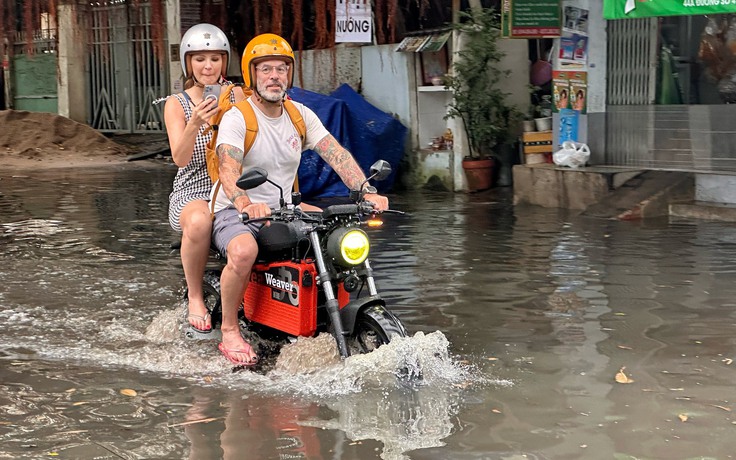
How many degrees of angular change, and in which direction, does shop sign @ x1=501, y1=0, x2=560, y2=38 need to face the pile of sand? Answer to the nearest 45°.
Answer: approximately 135° to its right

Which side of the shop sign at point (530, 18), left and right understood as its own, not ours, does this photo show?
front

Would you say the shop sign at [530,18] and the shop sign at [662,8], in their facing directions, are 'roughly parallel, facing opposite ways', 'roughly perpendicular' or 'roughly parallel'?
roughly parallel

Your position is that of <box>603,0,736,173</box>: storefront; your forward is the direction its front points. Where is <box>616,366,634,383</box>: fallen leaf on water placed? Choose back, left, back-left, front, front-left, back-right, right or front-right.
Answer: front

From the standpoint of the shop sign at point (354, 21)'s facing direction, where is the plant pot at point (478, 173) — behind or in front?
in front

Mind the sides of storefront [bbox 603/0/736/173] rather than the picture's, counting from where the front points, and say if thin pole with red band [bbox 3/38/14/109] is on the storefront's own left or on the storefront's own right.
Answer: on the storefront's own right

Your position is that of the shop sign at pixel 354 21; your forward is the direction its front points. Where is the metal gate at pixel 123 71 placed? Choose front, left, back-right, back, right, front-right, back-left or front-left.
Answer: back-right

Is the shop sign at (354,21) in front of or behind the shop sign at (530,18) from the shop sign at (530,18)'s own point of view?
behind

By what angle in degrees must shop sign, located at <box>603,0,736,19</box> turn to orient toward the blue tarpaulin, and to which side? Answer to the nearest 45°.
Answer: approximately 135° to its right

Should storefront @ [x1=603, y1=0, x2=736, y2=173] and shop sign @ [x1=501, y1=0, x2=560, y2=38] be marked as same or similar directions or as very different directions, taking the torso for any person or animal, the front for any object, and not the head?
same or similar directions

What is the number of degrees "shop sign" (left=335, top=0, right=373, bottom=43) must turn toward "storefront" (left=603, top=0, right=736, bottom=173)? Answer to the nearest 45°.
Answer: approximately 45° to its left

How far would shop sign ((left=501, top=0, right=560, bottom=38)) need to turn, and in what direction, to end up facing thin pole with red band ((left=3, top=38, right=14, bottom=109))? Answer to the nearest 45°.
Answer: approximately 135° to its right

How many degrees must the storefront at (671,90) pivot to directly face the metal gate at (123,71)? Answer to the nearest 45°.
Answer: approximately 135° to its right
